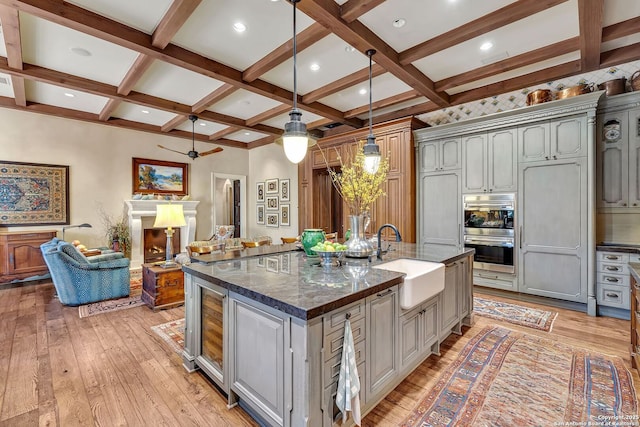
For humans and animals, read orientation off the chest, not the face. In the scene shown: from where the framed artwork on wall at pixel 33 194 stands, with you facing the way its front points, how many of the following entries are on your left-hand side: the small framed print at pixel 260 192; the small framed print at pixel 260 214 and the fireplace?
3

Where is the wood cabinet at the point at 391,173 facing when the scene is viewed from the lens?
facing the viewer and to the left of the viewer

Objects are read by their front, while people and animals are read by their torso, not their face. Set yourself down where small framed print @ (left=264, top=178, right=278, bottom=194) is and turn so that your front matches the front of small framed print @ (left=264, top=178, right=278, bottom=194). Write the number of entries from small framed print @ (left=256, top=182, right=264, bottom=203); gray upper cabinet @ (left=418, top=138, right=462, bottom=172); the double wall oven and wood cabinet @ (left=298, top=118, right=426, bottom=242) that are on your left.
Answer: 3

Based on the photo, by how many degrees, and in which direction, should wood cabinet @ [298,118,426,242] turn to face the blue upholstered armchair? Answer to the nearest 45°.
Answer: approximately 45° to its right

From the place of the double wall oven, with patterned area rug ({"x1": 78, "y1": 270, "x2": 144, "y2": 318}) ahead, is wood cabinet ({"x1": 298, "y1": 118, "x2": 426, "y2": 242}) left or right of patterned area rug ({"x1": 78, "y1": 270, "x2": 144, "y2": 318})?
right

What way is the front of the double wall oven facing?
toward the camera

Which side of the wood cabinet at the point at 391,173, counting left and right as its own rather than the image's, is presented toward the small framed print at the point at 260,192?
right

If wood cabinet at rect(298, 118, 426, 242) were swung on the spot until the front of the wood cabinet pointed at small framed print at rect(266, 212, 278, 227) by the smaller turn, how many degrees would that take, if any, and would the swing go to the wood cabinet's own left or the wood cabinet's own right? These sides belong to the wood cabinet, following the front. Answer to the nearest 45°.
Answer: approximately 90° to the wood cabinet's own right

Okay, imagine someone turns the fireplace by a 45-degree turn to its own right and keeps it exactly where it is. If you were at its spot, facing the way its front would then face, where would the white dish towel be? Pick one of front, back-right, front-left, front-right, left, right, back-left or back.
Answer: front

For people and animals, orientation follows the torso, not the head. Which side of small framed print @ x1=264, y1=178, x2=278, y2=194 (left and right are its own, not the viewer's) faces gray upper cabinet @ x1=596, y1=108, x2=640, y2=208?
left

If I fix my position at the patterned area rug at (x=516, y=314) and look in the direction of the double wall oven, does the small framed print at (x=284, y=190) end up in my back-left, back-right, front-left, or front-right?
front-left

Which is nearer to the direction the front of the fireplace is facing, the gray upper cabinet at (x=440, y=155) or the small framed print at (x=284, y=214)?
the gray upper cabinet

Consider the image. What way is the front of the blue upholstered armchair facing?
to the viewer's right

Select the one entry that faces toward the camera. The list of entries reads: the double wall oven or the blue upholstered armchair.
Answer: the double wall oven
